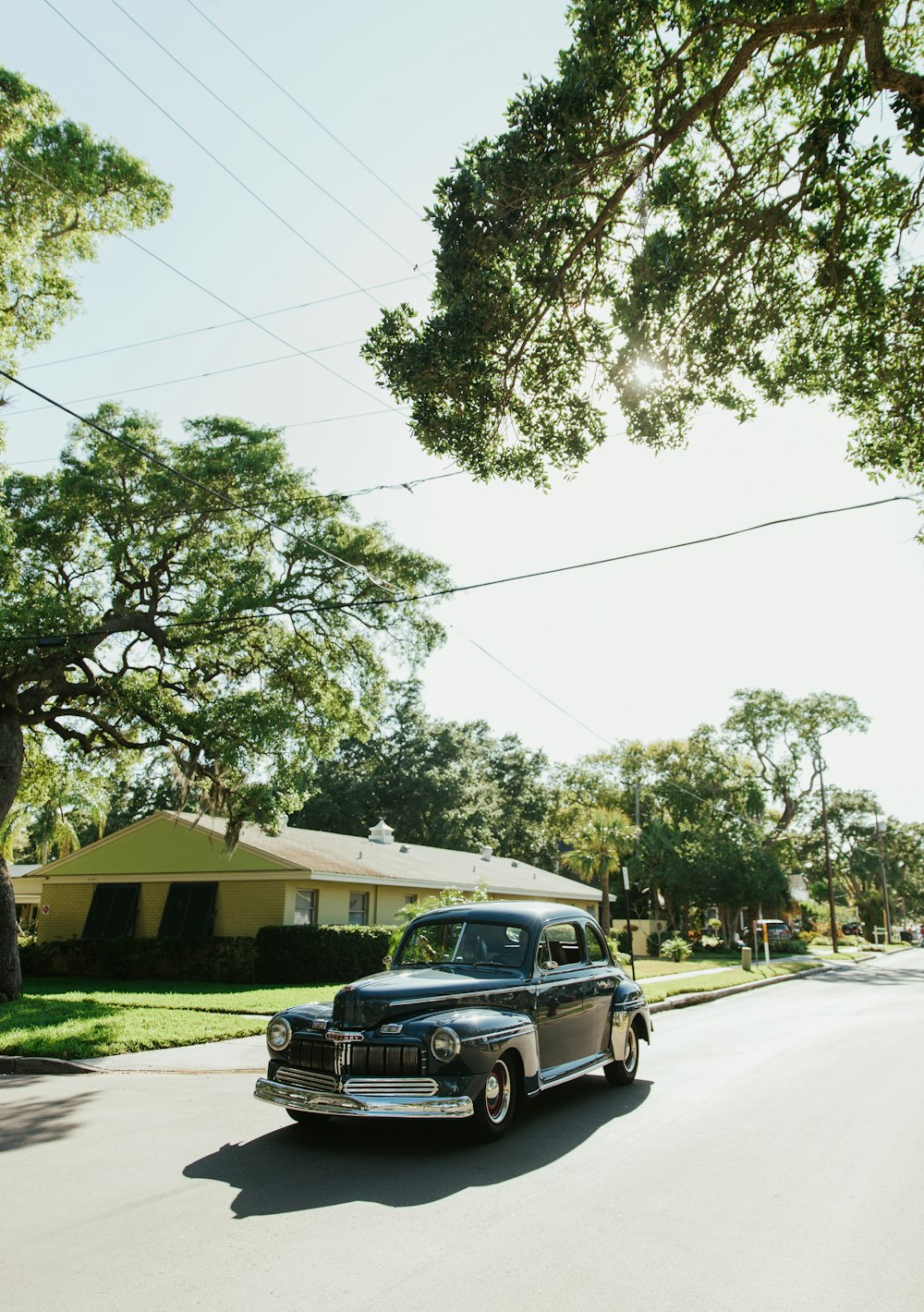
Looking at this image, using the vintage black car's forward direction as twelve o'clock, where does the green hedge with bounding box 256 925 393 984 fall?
The green hedge is roughly at 4 o'clock from the vintage black car.

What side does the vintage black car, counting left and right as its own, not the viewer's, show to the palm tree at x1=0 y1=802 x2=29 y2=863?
right

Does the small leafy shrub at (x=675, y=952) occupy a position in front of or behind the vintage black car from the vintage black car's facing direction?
behind

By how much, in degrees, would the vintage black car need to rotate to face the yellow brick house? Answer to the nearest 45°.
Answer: approximately 135° to its right

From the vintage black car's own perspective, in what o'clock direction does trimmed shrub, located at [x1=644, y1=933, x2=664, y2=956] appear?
The trimmed shrub is roughly at 5 o'clock from the vintage black car.

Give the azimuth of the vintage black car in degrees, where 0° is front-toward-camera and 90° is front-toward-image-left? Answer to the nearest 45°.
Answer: approximately 45°

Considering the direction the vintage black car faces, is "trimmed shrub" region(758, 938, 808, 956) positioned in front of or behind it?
behind

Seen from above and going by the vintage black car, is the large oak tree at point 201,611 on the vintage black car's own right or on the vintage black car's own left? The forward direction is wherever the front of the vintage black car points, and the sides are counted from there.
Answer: on the vintage black car's own right
